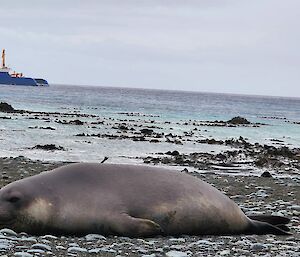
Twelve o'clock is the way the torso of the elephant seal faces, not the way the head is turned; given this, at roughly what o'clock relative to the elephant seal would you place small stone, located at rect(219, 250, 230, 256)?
The small stone is roughly at 7 o'clock from the elephant seal.

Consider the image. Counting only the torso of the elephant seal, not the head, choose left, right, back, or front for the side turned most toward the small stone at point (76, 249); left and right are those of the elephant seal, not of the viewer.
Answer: left

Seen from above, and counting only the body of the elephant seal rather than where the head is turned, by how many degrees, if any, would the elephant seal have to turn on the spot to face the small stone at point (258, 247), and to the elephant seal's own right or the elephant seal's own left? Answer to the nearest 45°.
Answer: approximately 180°

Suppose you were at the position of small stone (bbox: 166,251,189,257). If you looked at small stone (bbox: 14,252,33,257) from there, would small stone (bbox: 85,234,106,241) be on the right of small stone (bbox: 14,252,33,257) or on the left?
right

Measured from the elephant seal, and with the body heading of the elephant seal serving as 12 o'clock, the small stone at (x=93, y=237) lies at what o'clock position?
The small stone is roughly at 10 o'clock from the elephant seal.

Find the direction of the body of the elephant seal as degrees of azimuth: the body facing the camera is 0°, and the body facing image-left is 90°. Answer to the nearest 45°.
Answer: approximately 90°

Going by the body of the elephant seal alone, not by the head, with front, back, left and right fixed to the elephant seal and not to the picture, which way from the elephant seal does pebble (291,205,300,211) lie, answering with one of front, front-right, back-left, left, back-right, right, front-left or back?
back-right
